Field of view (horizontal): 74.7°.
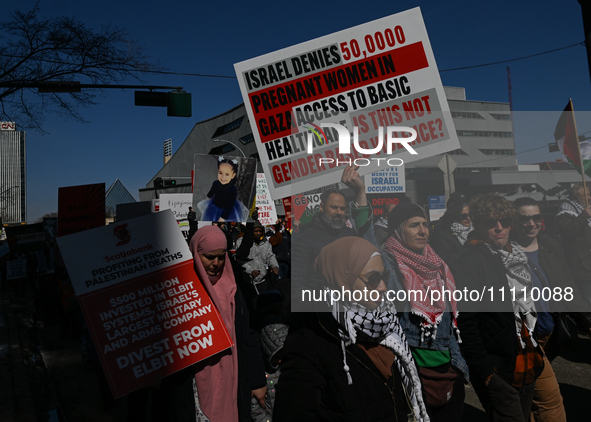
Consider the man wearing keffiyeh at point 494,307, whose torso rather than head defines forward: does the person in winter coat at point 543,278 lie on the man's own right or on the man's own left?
on the man's own left

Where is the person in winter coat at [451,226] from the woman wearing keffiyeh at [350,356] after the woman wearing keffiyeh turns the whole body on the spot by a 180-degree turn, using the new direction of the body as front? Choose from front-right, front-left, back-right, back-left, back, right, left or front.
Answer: right

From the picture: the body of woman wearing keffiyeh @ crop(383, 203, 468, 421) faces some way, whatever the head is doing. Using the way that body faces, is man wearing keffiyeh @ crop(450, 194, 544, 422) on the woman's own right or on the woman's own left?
on the woman's own left
